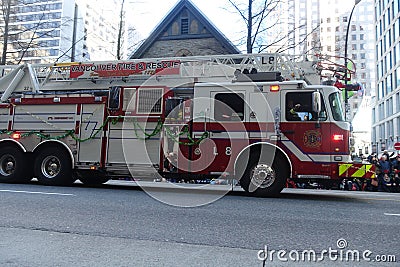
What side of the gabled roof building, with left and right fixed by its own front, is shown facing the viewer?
front

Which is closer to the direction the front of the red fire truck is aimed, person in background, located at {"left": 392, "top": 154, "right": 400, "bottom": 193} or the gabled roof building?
the person in background

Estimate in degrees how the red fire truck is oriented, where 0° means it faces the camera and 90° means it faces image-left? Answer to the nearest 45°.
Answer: approximately 270°

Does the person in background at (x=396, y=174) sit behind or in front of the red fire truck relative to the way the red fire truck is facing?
in front

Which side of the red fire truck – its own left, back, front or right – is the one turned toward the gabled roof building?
left

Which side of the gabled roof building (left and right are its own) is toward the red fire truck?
front

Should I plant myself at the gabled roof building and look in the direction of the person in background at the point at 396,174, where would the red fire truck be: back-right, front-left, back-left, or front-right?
front-right

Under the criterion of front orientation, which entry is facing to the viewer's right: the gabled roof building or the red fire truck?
the red fire truck

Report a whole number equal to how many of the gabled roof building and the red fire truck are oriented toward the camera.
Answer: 1

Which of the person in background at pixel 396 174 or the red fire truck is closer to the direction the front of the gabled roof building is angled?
the red fire truck

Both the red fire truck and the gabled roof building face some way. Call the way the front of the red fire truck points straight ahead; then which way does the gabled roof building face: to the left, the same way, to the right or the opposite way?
to the right
